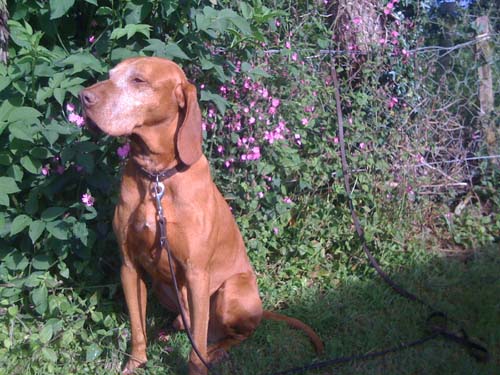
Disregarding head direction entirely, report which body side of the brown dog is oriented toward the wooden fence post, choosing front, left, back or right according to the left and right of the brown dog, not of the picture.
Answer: back

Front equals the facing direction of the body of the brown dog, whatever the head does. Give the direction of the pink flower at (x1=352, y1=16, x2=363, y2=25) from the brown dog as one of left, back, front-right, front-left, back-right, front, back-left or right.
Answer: back

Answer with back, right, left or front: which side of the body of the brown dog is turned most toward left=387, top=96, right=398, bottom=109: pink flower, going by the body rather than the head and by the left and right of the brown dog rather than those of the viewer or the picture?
back

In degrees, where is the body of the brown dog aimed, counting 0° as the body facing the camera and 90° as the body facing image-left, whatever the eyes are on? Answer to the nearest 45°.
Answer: approximately 45°

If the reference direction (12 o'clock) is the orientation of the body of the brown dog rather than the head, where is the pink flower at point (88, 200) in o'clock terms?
The pink flower is roughly at 3 o'clock from the brown dog.
